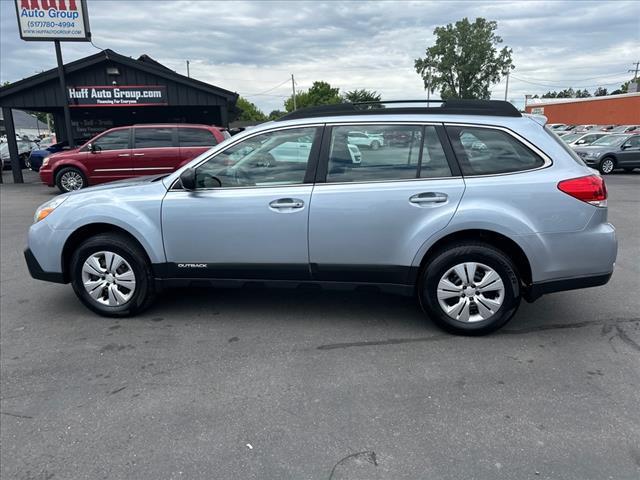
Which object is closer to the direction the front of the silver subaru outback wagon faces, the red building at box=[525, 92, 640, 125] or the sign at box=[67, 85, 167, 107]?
the sign

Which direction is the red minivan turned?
to the viewer's left

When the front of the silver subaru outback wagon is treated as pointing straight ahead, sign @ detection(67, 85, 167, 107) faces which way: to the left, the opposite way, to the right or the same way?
to the left

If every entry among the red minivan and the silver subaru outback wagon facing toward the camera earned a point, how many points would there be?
0

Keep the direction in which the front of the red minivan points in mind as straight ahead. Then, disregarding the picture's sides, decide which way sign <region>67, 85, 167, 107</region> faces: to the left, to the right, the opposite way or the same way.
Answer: to the left

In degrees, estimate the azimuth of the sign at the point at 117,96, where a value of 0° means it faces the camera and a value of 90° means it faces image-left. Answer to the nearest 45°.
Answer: approximately 0°

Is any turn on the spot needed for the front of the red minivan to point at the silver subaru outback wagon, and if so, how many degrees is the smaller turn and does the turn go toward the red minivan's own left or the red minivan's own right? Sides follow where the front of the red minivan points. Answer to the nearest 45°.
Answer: approximately 90° to the red minivan's own left

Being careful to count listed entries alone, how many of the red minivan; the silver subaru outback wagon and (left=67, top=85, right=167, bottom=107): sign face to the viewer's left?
2

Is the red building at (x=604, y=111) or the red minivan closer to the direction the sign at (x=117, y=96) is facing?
the red minivan

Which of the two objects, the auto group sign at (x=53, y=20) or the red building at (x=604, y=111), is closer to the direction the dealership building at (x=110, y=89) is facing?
the auto group sign

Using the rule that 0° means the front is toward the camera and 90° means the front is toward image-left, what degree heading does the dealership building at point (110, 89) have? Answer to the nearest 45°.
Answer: approximately 0°

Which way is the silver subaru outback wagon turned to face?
to the viewer's left

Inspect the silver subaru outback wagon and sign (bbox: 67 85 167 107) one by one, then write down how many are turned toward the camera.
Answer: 1

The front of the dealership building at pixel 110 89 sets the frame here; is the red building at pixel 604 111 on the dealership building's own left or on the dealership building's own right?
on the dealership building's own left

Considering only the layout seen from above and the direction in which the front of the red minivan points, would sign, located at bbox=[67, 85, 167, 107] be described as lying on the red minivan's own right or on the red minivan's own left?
on the red minivan's own right
